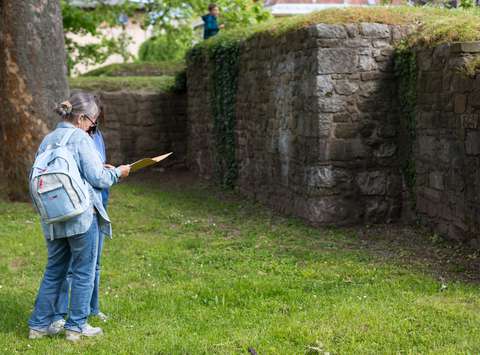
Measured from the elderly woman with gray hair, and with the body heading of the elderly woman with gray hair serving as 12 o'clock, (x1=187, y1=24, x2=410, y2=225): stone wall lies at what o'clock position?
The stone wall is roughly at 12 o'clock from the elderly woman with gray hair.

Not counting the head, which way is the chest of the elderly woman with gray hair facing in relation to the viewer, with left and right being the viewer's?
facing away from the viewer and to the right of the viewer

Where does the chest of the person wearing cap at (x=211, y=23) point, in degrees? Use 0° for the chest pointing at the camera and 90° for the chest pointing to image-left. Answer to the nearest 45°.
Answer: approximately 315°

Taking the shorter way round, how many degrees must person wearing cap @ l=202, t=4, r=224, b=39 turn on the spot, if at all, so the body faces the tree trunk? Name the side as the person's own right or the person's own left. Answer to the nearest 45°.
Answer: approximately 90° to the person's own right

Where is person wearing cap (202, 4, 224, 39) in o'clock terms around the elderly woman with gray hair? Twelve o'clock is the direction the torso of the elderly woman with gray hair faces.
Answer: The person wearing cap is roughly at 11 o'clock from the elderly woman with gray hair.

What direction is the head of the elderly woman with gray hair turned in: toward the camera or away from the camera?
away from the camera
